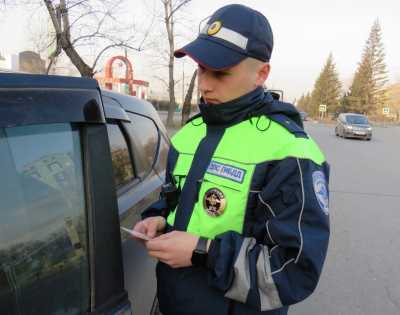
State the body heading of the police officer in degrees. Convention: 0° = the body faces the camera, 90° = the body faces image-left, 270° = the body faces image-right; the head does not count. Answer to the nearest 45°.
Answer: approximately 45°

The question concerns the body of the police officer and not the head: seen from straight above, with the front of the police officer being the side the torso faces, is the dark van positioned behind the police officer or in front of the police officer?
in front

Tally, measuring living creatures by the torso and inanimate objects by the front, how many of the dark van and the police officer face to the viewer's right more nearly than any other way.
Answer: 0
